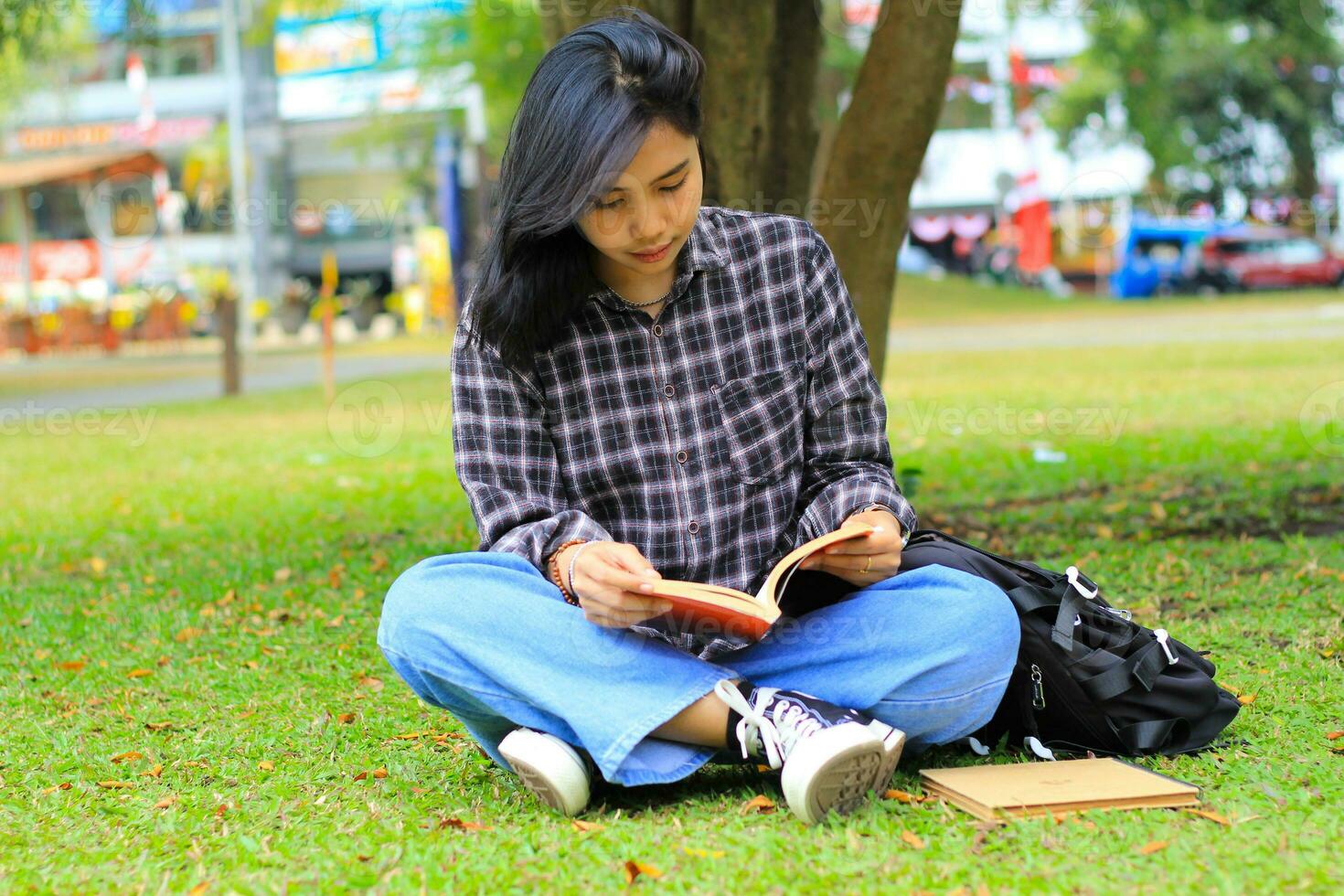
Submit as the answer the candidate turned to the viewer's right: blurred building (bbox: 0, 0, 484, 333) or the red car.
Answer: the red car

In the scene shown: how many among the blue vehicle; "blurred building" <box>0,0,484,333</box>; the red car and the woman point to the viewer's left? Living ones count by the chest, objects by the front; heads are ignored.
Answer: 1

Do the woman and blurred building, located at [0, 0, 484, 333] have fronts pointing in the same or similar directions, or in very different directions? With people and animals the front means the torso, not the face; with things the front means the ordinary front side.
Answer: same or similar directions

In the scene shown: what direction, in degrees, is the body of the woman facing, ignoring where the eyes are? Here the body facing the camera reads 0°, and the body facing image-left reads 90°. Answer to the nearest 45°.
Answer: approximately 0°

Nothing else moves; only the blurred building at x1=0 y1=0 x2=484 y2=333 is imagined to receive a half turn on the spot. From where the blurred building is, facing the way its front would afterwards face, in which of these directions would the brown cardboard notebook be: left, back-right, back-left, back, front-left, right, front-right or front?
back

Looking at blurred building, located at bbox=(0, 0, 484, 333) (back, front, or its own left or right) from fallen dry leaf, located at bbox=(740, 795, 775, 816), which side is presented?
front

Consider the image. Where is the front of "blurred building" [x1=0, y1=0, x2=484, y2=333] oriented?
toward the camera

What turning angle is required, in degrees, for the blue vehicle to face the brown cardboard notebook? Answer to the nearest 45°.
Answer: approximately 90° to its left

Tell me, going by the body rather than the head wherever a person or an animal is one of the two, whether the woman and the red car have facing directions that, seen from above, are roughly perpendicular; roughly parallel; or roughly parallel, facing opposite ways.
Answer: roughly perpendicular

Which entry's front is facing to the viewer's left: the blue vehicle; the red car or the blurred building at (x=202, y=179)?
the blue vehicle

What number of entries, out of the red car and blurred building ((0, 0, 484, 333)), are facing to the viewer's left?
0

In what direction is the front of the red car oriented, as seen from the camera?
facing to the right of the viewer
